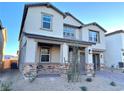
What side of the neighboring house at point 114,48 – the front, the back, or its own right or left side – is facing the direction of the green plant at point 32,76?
right

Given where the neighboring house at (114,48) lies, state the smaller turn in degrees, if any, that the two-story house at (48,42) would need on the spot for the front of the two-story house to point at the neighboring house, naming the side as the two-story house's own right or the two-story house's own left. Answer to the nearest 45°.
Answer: approximately 90° to the two-story house's own left

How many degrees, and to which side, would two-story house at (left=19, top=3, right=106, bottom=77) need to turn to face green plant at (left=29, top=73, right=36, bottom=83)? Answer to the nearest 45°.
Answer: approximately 45° to its right

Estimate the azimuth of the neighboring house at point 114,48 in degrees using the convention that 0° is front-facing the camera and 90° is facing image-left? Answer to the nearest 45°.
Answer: approximately 315°

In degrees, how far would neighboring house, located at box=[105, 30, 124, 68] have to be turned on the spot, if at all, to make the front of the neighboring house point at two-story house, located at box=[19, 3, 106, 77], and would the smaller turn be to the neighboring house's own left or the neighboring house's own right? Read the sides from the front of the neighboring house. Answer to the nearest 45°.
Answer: approximately 90° to the neighboring house's own right
